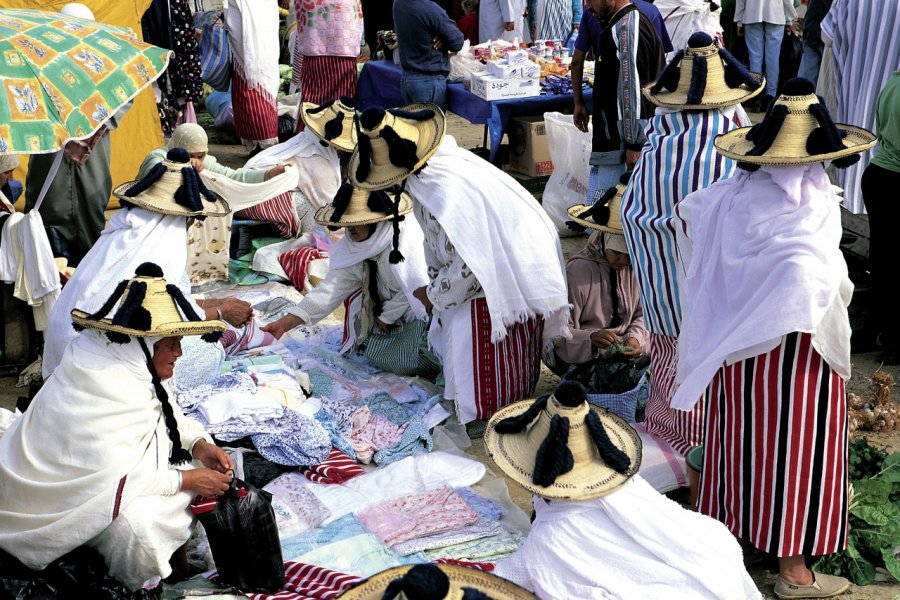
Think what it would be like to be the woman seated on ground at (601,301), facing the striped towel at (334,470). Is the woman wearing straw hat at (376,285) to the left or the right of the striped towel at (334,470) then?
right

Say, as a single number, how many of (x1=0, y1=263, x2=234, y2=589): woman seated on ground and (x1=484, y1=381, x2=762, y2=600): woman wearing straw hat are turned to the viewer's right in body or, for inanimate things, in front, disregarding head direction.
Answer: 1

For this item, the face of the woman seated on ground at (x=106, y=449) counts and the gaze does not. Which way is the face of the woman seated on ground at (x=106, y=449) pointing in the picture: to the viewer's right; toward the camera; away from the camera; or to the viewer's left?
to the viewer's right

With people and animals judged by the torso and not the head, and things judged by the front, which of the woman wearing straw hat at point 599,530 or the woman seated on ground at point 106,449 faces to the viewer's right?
the woman seated on ground

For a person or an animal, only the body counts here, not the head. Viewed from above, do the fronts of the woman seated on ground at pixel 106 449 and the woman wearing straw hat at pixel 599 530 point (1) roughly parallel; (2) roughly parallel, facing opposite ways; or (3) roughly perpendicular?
roughly perpendicular

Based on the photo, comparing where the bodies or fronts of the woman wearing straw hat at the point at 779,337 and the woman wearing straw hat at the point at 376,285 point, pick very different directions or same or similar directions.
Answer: very different directions
